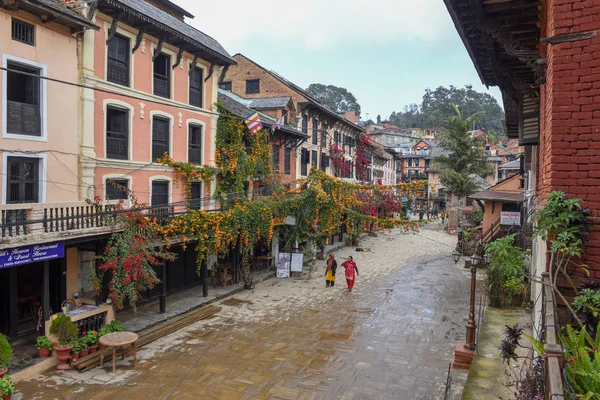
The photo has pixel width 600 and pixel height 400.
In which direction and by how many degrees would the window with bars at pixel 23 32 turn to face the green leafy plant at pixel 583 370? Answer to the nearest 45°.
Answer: approximately 45° to its right

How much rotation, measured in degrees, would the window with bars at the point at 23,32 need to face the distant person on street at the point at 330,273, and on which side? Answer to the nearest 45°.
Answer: approximately 45° to its left

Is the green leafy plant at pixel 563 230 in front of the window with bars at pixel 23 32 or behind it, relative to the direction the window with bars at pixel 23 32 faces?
in front

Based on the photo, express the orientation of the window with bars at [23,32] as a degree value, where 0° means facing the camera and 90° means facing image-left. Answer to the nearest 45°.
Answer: approximately 315°
